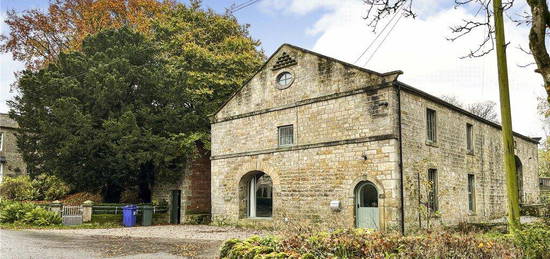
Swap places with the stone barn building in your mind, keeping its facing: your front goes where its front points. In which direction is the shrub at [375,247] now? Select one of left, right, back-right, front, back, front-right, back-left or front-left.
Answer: front-left

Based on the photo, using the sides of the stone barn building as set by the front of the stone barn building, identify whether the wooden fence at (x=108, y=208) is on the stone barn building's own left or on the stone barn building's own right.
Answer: on the stone barn building's own right

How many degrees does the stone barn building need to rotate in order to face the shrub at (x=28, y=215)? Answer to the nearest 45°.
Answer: approximately 45° to its right

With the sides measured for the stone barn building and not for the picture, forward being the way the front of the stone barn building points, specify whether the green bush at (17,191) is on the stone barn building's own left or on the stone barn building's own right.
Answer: on the stone barn building's own right

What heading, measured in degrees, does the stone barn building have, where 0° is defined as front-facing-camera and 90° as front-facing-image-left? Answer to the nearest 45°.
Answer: approximately 45°

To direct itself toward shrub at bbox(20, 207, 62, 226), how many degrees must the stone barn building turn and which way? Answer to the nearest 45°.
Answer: approximately 45° to its right

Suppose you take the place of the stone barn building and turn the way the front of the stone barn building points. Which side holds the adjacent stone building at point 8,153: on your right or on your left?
on your right

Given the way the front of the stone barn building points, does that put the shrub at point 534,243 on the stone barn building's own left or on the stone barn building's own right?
on the stone barn building's own left
